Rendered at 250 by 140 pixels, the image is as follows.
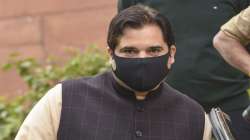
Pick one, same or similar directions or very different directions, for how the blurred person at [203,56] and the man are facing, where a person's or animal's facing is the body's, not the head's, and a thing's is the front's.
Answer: same or similar directions

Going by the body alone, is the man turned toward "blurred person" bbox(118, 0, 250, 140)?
no

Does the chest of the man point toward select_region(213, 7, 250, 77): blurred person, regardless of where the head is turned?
no

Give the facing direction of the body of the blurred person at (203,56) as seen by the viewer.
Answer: toward the camera

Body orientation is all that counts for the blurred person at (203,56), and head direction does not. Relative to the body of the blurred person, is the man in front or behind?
in front

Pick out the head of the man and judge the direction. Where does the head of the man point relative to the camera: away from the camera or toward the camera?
toward the camera

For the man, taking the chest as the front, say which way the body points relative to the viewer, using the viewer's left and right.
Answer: facing the viewer
